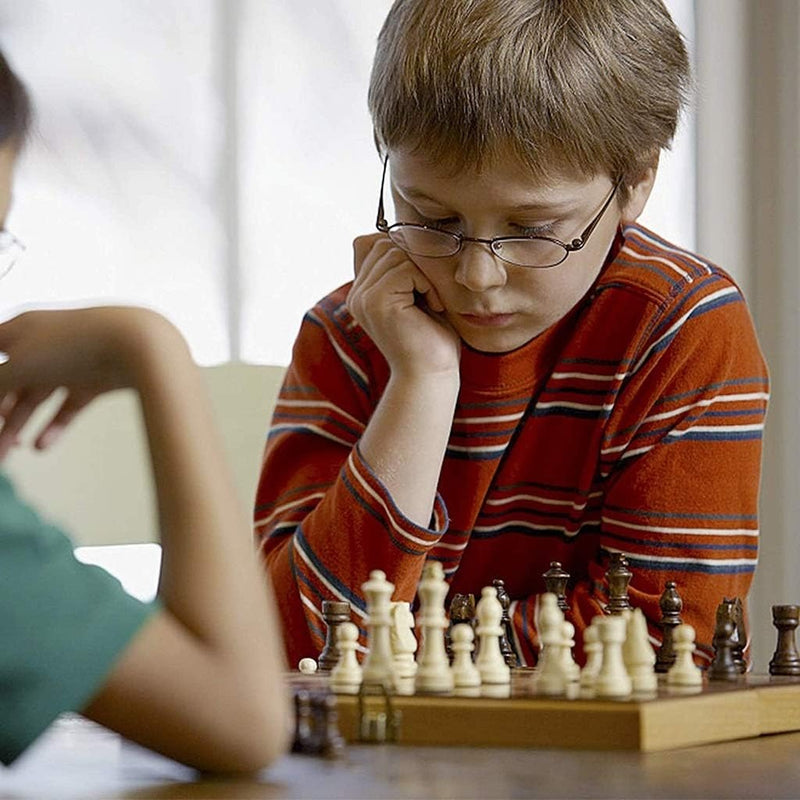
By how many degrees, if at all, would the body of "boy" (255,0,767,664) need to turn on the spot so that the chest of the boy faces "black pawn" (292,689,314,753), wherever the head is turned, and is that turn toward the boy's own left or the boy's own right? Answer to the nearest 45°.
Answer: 0° — they already face it

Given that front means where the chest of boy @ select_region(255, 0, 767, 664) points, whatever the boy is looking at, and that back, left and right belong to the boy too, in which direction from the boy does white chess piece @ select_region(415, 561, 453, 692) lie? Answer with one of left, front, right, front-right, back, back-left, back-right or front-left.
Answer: front

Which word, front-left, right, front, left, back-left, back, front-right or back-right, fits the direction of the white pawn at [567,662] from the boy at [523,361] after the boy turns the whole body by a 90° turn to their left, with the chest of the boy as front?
right

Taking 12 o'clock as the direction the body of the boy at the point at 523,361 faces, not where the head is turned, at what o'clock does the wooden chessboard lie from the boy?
The wooden chessboard is roughly at 12 o'clock from the boy.

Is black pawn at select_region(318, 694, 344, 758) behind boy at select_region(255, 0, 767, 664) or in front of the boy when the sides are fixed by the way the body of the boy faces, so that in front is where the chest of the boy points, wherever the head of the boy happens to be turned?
in front

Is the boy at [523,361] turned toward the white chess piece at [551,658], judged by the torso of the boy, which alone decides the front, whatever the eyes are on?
yes

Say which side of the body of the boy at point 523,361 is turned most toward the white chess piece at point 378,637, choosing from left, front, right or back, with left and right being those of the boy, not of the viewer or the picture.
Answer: front

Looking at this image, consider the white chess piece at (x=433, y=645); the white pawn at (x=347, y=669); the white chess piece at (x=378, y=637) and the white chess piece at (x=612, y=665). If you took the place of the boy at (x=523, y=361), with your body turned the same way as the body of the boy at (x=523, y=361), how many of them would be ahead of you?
4

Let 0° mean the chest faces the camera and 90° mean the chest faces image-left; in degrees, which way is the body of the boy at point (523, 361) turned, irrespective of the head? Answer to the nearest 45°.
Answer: approximately 0°

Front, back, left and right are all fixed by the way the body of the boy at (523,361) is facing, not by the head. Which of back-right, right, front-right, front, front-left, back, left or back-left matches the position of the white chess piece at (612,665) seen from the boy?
front

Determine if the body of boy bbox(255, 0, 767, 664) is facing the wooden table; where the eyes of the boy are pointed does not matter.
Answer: yes

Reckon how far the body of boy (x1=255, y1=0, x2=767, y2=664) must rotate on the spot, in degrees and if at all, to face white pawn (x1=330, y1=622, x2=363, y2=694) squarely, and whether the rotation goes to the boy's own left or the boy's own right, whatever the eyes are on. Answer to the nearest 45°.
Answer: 0° — they already face it

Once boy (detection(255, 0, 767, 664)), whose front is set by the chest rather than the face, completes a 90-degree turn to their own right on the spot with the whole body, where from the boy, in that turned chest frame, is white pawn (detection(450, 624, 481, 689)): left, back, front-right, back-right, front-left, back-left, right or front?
left

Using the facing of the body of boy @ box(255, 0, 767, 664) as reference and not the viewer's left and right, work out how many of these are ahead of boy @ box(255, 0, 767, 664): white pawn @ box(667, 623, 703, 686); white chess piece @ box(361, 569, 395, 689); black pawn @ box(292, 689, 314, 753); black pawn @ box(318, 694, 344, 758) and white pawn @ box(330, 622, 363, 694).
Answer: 5
